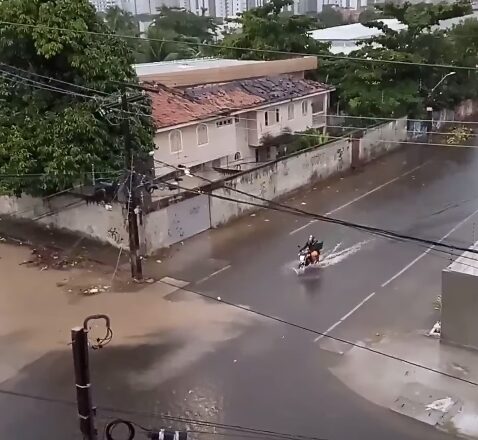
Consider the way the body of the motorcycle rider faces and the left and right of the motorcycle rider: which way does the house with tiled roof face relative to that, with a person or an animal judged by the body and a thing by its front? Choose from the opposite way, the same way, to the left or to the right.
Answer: to the left

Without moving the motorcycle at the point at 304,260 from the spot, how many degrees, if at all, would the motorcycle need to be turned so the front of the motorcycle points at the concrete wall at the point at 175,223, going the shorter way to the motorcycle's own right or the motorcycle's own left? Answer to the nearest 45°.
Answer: approximately 90° to the motorcycle's own right

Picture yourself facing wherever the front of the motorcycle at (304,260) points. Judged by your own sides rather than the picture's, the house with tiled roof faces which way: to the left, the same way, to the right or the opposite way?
to the left

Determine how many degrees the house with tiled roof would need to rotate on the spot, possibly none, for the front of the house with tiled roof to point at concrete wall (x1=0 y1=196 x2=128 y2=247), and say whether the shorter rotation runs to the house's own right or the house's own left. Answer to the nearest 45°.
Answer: approximately 90° to the house's own right

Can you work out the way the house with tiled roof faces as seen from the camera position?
facing the viewer and to the right of the viewer

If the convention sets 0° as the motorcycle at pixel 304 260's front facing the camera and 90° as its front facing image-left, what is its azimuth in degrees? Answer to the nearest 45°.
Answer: approximately 45°

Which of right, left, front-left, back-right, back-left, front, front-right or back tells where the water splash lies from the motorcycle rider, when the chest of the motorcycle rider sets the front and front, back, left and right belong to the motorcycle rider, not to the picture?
back

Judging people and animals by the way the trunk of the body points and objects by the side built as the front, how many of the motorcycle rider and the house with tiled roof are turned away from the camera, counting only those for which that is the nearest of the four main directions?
0

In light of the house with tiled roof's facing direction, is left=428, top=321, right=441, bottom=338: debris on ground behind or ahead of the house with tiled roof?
ahead

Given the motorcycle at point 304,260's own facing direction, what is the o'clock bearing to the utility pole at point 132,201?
The utility pole is roughly at 1 o'clock from the motorcycle.

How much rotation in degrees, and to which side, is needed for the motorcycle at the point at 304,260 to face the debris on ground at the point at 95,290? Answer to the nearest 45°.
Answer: approximately 45° to its right

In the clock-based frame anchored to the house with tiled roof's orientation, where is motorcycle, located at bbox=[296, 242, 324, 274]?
The motorcycle is roughly at 1 o'clock from the house with tiled roof.

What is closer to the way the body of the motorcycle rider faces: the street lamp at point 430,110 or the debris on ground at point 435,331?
the debris on ground

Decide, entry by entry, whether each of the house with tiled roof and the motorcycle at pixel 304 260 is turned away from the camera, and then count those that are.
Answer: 0

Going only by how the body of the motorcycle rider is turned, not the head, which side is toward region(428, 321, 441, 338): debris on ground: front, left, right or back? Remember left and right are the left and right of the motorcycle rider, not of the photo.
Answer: left
